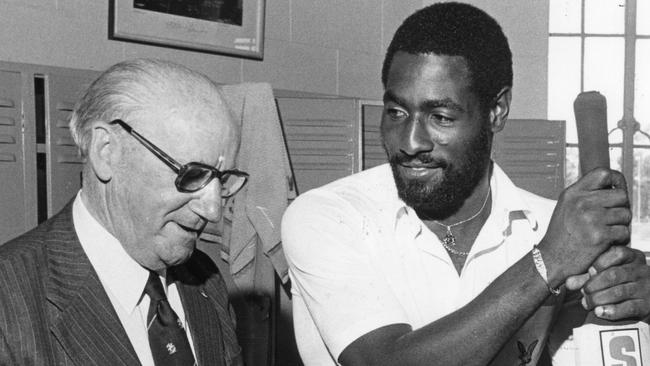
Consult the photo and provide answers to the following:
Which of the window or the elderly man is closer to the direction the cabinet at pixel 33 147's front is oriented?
the elderly man

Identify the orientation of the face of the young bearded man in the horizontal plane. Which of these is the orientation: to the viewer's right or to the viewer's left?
to the viewer's left

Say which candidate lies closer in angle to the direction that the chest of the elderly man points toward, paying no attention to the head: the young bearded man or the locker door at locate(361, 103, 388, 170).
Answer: the young bearded man

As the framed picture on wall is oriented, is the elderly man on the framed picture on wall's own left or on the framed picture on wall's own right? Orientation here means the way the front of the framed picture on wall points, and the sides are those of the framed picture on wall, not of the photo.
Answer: on the framed picture on wall's own right

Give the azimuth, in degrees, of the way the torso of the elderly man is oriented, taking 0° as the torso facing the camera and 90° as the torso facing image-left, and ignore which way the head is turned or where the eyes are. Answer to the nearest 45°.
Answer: approximately 315°

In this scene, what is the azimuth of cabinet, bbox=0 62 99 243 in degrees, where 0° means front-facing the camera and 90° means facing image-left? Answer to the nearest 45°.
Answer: approximately 315°

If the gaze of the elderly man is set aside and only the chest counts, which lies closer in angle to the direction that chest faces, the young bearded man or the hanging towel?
the young bearded man

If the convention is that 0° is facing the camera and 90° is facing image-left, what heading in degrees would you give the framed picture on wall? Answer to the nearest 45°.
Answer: approximately 315°

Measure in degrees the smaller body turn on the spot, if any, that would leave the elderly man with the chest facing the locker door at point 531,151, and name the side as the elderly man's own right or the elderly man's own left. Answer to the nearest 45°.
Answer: approximately 90° to the elderly man's own left

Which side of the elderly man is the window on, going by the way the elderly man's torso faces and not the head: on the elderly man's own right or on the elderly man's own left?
on the elderly man's own left

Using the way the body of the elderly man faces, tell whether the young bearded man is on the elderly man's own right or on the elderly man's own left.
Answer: on the elderly man's own left

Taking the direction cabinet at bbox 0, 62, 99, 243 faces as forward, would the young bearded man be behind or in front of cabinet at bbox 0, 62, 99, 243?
in front

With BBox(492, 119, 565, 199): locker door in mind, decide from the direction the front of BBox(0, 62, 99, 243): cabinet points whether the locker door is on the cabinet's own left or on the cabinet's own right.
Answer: on the cabinet's own left
